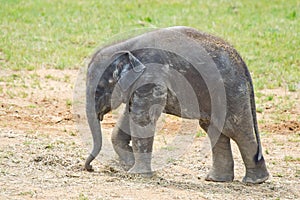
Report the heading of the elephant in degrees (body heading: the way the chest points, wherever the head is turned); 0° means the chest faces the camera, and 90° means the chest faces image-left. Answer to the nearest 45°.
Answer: approximately 90°
